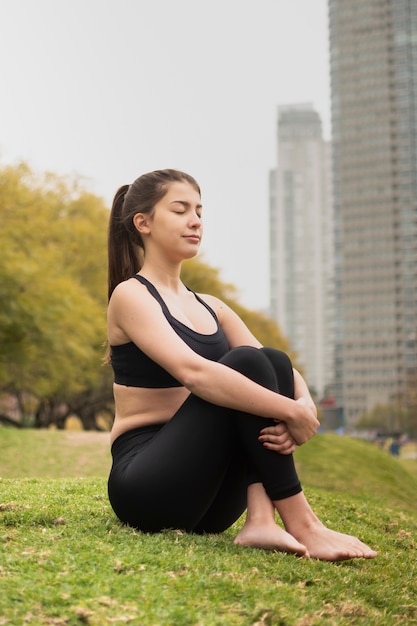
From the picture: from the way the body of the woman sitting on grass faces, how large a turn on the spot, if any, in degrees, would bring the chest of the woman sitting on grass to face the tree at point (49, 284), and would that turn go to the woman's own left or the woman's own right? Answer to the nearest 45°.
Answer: approximately 135° to the woman's own left

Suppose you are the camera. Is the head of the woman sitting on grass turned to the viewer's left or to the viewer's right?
to the viewer's right
